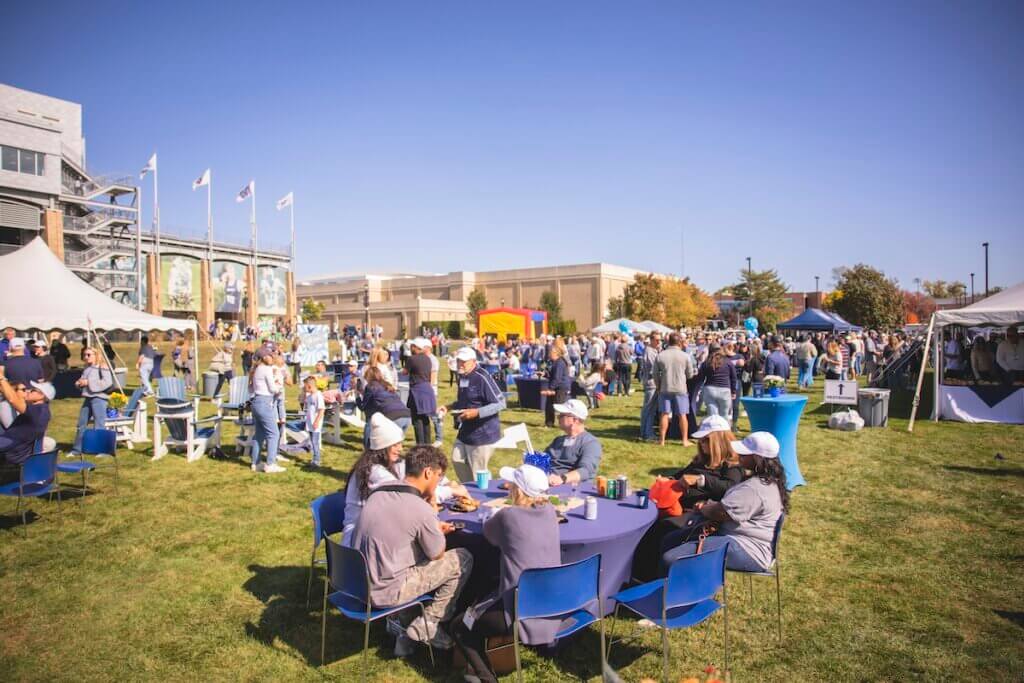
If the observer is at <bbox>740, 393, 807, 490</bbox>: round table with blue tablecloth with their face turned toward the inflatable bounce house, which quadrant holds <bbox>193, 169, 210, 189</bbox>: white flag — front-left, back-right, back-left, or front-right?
front-left

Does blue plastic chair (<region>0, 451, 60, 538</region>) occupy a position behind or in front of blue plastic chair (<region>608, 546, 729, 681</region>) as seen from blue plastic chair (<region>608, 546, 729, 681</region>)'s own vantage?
in front

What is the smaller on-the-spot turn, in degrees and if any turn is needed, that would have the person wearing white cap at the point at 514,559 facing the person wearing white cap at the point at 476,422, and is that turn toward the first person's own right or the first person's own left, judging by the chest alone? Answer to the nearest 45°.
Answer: approximately 45° to the first person's own right

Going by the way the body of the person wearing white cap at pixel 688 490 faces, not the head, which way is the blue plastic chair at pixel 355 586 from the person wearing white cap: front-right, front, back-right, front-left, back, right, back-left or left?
front-left

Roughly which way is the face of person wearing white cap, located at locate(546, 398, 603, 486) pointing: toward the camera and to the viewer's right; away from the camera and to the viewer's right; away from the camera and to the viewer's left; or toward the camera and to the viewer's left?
toward the camera and to the viewer's left

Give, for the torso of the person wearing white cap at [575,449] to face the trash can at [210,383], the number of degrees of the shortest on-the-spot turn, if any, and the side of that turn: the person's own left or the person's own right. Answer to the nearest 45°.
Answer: approximately 90° to the person's own right

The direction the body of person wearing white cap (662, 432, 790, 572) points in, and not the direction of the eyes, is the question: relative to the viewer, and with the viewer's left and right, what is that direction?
facing to the left of the viewer

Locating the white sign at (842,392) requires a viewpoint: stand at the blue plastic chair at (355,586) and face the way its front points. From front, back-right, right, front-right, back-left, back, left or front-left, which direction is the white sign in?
front

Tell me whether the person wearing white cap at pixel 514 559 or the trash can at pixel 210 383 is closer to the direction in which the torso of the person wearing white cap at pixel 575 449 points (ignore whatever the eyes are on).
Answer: the person wearing white cap

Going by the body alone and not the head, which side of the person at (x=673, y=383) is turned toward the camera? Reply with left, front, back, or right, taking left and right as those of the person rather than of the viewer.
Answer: back

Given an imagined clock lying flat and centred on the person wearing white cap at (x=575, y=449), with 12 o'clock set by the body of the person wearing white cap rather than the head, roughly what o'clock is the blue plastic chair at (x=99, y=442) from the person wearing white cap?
The blue plastic chair is roughly at 2 o'clock from the person wearing white cap.

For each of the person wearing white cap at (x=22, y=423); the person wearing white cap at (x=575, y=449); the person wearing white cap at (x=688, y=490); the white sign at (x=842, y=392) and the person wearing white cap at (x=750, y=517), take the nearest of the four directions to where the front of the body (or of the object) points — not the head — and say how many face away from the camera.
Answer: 0

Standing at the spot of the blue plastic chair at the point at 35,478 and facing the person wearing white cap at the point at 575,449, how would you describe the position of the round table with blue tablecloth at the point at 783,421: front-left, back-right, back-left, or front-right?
front-left

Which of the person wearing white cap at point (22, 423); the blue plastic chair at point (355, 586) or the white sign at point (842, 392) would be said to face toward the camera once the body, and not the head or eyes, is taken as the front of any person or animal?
the white sign

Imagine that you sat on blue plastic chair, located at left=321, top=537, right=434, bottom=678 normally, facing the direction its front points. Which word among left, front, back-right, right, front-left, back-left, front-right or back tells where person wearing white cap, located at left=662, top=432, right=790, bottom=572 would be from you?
front-right

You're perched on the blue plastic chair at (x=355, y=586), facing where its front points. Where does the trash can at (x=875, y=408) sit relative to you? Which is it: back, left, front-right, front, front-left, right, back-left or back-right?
front

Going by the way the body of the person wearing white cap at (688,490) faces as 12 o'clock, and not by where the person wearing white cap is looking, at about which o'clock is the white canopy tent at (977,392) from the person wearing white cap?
The white canopy tent is roughly at 4 o'clock from the person wearing white cap.

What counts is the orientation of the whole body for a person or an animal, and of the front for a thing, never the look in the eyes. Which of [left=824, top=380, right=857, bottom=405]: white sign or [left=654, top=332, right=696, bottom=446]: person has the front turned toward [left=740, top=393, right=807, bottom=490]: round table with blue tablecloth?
the white sign
